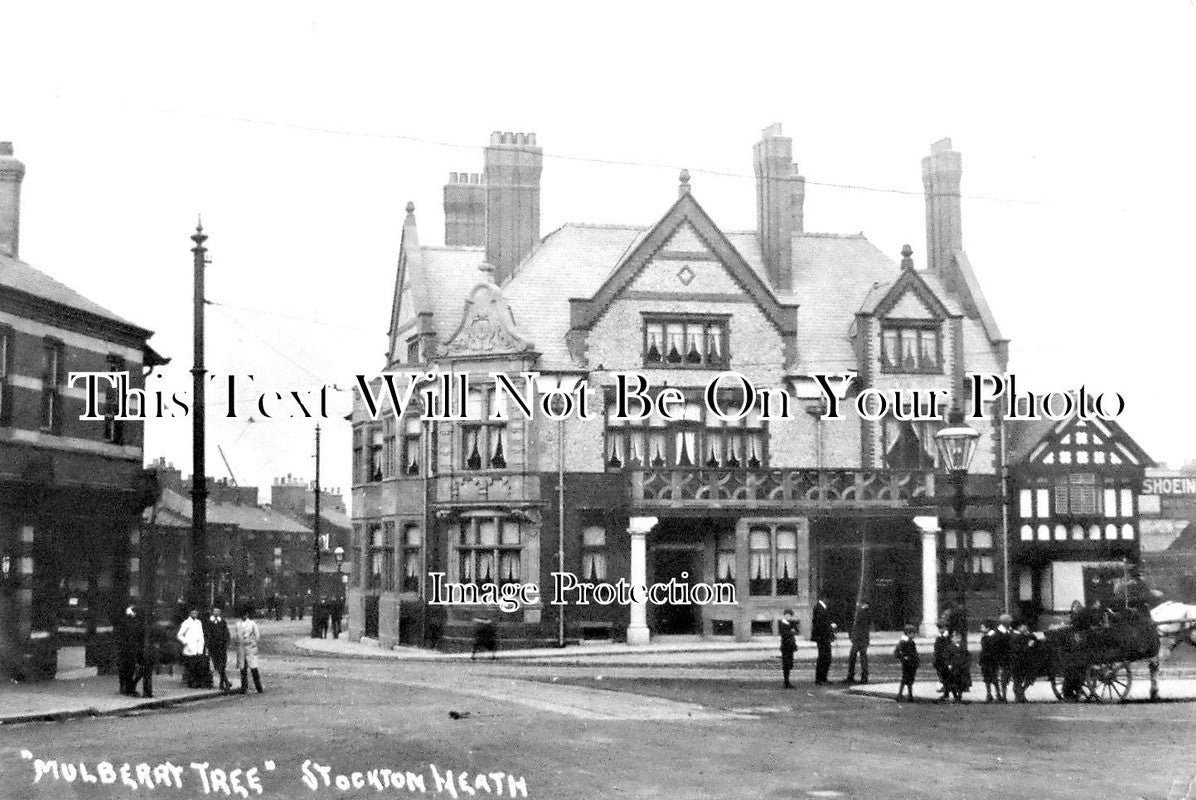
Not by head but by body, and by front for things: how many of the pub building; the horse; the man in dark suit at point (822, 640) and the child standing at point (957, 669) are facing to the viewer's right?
1

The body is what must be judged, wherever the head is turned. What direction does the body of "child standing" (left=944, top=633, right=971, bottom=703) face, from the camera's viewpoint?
toward the camera

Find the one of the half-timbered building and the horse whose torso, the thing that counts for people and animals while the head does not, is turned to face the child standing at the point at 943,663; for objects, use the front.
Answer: the half-timbered building

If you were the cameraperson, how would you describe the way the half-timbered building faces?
facing the viewer

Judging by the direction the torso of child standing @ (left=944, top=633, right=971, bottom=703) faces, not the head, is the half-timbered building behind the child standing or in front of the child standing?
behind

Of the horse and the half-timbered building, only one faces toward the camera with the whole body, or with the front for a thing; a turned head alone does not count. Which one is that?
the half-timbered building

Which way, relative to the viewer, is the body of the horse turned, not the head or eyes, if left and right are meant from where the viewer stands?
facing to the right of the viewer

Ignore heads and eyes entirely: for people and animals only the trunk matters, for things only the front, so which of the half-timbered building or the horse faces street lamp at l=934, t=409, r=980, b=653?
the half-timbered building

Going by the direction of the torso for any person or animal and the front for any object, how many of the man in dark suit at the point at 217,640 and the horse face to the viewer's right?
1

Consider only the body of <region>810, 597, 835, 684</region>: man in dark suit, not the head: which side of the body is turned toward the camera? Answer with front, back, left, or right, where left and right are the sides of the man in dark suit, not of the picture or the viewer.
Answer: front

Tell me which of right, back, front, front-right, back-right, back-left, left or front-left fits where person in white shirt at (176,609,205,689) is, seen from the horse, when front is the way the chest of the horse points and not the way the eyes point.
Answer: back-right

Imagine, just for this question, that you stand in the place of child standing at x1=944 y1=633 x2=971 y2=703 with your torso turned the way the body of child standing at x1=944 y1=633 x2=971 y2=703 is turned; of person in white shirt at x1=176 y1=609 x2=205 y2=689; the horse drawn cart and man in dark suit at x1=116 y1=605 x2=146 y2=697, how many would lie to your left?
1

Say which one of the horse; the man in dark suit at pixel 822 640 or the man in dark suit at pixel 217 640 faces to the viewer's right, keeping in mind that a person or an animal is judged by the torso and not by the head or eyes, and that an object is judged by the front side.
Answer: the horse

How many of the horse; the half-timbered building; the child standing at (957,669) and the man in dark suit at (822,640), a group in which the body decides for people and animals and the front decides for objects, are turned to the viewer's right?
1
